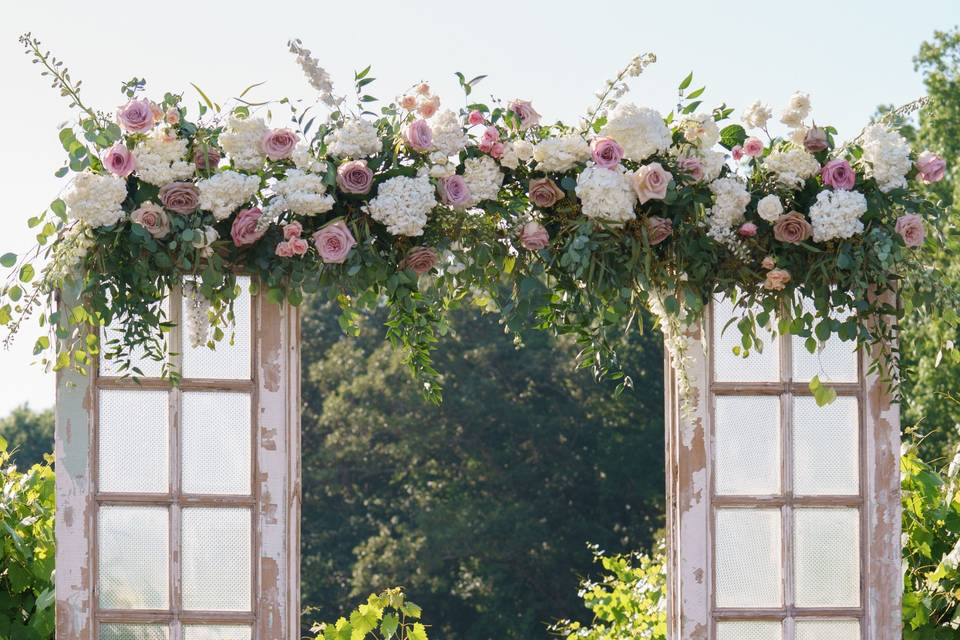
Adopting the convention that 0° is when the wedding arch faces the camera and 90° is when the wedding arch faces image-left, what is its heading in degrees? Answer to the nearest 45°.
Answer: approximately 0°
